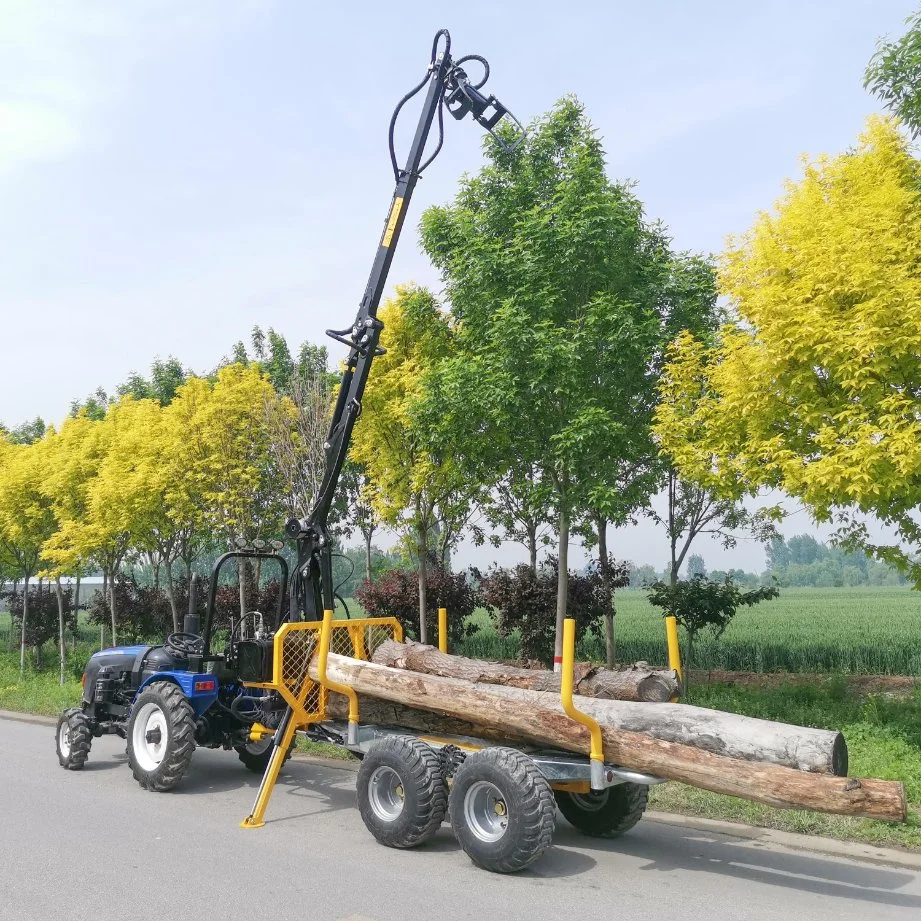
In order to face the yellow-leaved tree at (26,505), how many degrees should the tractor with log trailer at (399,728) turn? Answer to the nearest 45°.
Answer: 0° — it already faces it

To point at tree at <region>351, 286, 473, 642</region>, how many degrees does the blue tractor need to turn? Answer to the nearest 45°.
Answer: approximately 90° to its right

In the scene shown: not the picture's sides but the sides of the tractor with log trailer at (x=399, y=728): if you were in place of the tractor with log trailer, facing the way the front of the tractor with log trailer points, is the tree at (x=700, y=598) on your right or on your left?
on your right

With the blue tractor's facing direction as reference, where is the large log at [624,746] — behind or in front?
behind

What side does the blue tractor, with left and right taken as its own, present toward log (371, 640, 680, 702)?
back

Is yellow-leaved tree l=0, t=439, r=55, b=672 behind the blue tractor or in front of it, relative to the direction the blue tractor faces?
in front

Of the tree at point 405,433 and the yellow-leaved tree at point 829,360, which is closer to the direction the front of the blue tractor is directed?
the tree

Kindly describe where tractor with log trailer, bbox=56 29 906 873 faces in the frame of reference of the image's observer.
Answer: facing away from the viewer and to the left of the viewer

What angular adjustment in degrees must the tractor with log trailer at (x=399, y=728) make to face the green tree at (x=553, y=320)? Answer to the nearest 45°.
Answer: approximately 45° to its right

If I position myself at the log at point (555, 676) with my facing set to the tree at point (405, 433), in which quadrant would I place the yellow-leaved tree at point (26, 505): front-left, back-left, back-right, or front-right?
front-left
